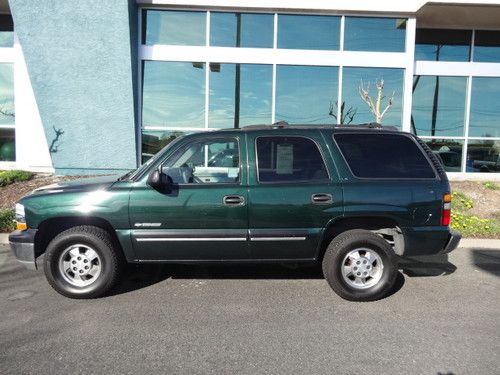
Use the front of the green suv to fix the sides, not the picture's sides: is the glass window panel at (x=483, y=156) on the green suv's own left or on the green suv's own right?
on the green suv's own right

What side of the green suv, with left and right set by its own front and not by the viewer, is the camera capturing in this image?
left

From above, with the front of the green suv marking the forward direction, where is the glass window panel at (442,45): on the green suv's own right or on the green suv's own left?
on the green suv's own right

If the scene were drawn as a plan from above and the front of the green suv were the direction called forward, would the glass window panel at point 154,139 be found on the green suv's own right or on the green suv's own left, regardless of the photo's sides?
on the green suv's own right

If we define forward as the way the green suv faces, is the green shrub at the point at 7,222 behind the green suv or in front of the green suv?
in front

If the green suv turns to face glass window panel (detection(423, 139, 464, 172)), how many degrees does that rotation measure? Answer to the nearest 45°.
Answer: approximately 135° to its right

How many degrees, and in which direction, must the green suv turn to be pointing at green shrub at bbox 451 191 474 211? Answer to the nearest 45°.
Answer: approximately 135° to its right

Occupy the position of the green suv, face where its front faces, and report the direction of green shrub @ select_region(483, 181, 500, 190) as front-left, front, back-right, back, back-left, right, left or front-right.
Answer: back-right

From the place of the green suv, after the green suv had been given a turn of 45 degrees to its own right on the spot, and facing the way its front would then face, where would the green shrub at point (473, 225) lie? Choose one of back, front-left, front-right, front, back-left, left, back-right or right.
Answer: right

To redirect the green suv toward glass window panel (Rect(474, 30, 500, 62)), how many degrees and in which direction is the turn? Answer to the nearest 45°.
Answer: approximately 135° to its right

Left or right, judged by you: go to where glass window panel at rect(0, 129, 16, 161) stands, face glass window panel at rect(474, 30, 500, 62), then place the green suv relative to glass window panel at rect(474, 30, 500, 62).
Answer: right

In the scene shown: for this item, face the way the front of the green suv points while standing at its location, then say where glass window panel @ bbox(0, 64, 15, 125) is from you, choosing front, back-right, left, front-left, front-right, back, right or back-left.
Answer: front-right
